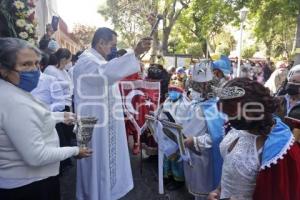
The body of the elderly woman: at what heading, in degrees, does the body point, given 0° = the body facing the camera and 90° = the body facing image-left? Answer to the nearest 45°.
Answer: approximately 270°

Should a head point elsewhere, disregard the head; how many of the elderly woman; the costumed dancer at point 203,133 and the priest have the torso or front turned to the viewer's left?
1

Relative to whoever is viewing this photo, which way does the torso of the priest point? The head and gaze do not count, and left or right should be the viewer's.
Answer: facing to the right of the viewer

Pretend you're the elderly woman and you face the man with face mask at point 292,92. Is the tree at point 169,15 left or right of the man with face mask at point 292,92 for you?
left

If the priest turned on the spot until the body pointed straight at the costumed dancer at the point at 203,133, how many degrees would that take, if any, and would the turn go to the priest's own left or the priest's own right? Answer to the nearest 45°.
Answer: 0° — they already face them

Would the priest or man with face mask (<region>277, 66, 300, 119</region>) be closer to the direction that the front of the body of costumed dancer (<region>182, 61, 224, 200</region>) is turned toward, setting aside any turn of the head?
the priest

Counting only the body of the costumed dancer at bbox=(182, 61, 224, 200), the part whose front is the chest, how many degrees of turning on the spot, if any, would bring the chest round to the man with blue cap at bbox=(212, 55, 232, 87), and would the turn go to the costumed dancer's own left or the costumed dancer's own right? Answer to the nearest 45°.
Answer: approximately 90° to the costumed dancer's own right

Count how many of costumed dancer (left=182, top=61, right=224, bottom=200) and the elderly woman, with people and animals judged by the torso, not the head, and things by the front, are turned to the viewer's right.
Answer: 1

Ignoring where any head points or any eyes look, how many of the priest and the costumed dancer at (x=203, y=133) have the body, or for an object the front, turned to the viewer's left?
1

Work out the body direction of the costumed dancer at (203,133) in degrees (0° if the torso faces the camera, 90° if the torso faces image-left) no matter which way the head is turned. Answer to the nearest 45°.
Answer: approximately 90°

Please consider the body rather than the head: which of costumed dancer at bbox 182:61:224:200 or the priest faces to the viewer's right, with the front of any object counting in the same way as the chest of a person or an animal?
the priest

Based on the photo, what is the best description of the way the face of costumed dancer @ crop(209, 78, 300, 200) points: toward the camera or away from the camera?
away from the camera
